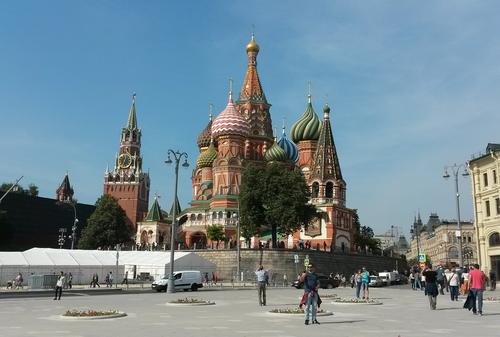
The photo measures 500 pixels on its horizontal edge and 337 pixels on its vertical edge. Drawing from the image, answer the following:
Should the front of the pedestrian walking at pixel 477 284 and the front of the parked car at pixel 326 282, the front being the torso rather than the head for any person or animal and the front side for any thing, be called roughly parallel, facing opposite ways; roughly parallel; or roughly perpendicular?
roughly perpendicular

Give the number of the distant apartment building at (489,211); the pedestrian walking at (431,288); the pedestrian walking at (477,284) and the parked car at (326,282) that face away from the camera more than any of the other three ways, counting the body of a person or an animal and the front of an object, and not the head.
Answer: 2

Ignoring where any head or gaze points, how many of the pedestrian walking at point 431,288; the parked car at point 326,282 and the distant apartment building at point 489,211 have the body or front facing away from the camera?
1

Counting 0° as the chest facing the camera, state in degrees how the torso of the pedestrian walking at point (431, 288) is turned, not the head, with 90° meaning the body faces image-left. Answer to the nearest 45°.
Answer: approximately 180°

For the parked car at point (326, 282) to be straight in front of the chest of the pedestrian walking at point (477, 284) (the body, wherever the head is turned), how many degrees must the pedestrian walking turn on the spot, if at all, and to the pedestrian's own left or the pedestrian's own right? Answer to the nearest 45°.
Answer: approximately 45° to the pedestrian's own left

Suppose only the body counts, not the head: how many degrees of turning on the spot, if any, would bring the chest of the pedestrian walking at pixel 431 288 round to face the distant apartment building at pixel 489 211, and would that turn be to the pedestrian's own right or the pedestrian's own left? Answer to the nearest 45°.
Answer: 0° — they already face it

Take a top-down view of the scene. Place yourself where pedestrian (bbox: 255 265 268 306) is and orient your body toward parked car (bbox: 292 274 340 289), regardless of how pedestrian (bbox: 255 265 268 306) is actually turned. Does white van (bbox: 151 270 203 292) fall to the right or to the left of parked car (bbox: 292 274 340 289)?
left

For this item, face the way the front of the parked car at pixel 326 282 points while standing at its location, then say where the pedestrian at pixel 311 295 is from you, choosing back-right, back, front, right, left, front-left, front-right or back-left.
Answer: left

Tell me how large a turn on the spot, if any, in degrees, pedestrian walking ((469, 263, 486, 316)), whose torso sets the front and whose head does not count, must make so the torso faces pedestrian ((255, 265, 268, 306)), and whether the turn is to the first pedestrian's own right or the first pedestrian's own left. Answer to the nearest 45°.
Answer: approximately 90° to the first pedestrian's own left

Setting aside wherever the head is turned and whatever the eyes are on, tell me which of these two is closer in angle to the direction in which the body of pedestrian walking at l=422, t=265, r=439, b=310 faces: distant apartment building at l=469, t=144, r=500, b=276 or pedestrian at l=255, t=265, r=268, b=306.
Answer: the distant apartment building

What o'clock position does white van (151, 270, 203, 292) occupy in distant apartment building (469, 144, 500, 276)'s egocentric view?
The white van is roughly at 12 o'clock from the distant apartment building.

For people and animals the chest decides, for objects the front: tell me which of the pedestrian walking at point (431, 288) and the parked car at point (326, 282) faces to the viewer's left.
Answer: the parked car

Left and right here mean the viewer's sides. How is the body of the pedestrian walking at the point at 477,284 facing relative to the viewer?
facing away from the viewer

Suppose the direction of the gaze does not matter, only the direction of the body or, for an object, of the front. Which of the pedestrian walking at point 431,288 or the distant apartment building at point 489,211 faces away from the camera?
the pedestrian walking

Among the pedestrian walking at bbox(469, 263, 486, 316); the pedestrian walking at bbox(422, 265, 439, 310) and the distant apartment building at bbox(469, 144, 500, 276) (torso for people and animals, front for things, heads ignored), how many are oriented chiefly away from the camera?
2

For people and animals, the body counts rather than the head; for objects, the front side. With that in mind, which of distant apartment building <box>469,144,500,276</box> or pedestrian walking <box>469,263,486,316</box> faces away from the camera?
the pedestrian walking

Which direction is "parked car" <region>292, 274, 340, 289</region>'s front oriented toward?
to the viewer's left
